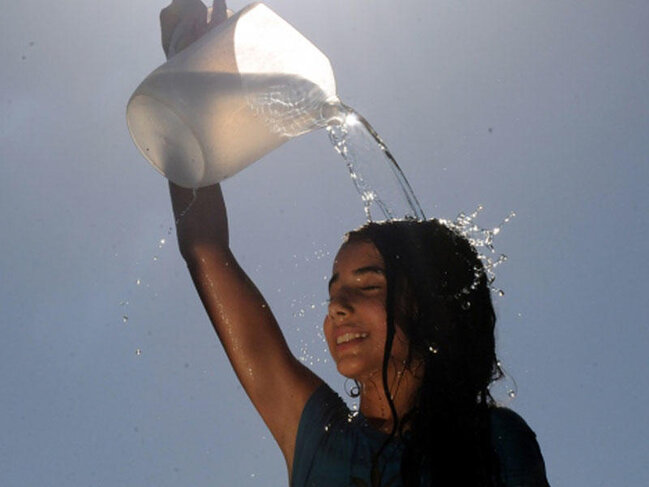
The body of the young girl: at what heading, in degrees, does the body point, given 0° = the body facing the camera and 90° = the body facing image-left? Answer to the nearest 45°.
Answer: approximately 45°
